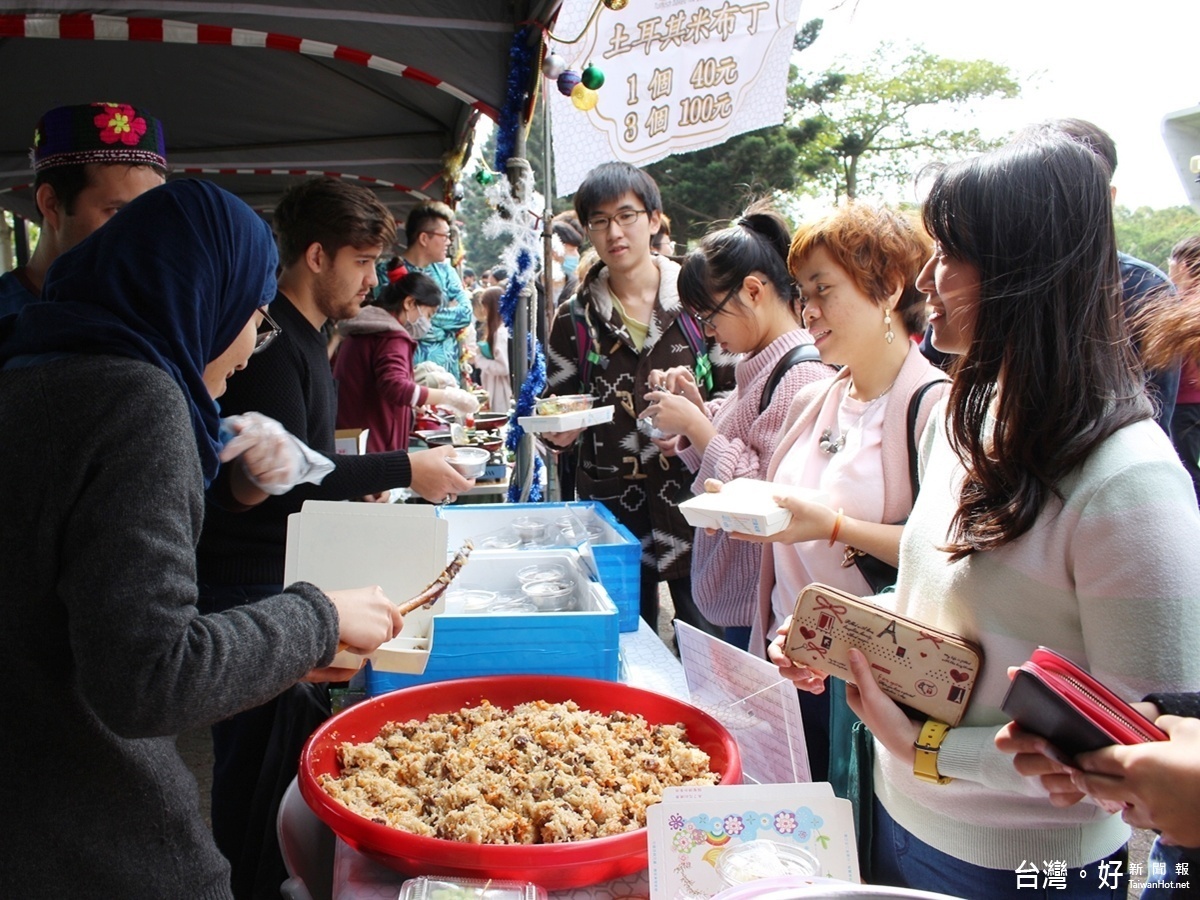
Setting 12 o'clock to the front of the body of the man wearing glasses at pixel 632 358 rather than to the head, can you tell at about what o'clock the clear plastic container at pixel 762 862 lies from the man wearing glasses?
The clear plastic container is roughly at 12 o'clock from the man wearing glasses.

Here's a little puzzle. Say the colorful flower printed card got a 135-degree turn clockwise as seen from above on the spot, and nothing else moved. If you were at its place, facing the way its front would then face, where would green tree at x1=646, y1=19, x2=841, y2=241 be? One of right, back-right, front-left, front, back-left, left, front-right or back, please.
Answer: front-right

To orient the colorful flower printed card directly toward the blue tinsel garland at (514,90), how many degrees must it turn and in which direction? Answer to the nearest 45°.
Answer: approximately 180°

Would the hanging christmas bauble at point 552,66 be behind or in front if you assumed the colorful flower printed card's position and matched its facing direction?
behind

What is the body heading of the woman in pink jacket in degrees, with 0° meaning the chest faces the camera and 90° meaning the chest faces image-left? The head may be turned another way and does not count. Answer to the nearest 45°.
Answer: approximately 45°

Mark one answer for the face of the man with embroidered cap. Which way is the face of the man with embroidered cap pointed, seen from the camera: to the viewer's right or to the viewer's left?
to the viewer's right

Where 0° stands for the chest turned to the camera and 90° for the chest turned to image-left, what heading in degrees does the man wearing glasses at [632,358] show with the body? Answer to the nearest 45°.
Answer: approximately 0°

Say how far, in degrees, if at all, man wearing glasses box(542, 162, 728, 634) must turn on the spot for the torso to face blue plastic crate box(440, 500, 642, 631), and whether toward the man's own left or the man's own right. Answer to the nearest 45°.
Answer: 0° — they already face it

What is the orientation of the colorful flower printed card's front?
toward the camera

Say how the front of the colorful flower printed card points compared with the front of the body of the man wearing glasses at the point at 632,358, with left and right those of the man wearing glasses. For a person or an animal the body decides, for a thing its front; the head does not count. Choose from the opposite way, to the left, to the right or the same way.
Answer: the same way

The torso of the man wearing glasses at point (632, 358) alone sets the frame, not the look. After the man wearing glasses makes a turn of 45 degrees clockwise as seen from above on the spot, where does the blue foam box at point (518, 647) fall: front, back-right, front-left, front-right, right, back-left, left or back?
front-left

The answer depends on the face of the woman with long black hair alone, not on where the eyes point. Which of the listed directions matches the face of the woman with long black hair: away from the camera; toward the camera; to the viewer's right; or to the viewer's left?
to the viewer's left

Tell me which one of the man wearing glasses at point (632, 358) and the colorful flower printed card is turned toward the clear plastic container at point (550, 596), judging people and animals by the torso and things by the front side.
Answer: the man wearing glasses

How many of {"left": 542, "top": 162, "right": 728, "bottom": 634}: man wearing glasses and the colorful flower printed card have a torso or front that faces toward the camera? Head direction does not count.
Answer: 2

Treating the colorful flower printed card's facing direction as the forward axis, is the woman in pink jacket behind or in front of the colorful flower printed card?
behind
